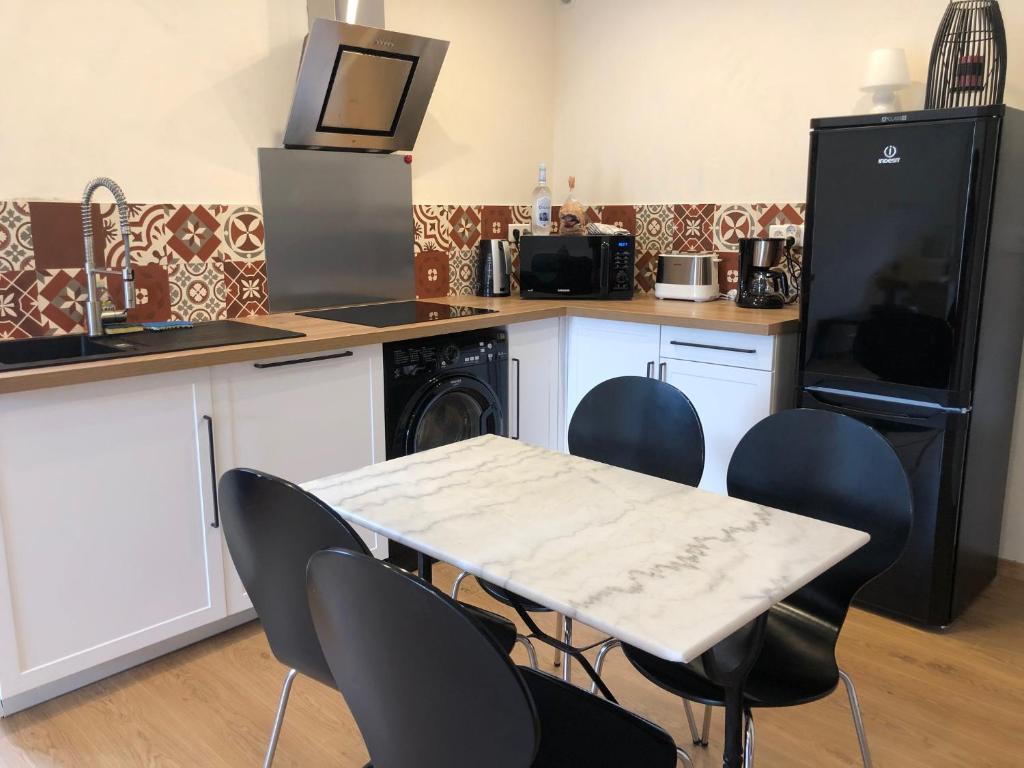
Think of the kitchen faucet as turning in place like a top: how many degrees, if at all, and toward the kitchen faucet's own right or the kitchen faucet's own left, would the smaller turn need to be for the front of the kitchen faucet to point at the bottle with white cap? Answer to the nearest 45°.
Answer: approximately 45° to the kitchen faucet's own left

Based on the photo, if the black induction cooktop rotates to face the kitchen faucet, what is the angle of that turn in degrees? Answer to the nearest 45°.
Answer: approximately 90° to its right

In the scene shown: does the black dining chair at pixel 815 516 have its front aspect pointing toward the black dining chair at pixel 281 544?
yes

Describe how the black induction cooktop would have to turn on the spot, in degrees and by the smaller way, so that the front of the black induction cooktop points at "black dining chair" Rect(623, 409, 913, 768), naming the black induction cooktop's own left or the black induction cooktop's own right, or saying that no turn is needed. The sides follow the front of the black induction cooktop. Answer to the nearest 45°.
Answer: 0° — it already faces it

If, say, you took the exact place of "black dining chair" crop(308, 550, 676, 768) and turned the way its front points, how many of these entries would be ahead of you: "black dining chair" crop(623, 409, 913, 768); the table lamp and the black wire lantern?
3
